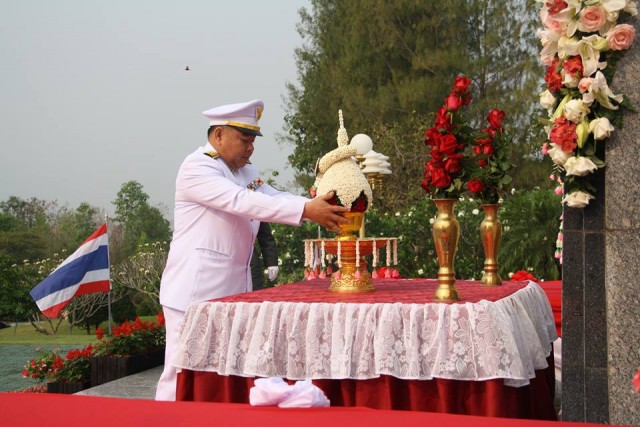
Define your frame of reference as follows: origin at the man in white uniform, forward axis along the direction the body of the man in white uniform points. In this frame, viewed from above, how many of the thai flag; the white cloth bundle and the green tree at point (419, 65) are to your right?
1

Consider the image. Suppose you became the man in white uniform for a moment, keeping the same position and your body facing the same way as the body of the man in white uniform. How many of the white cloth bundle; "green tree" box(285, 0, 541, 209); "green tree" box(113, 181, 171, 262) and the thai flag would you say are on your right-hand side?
1

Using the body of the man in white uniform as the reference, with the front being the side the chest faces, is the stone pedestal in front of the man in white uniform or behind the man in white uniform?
in front

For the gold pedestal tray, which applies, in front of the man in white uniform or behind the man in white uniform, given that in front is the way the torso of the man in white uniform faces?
in front

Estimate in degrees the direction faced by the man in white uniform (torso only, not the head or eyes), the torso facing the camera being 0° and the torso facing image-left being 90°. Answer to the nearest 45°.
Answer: approximately 270°

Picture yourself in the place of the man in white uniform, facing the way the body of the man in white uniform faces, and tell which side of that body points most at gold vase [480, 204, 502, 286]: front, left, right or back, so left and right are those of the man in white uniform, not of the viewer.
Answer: front

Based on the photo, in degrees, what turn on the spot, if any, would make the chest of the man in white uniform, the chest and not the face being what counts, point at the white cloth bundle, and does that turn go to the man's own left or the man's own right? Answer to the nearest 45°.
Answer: approximately 90° to the man's own right

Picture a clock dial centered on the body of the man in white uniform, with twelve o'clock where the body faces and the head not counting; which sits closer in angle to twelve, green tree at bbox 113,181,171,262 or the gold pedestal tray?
the gold pedestal tray

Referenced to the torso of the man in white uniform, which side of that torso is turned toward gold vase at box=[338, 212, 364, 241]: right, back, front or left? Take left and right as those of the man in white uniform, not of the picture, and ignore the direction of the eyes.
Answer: front

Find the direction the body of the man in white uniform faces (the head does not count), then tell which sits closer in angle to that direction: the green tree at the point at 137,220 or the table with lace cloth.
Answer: the table with lace cloth

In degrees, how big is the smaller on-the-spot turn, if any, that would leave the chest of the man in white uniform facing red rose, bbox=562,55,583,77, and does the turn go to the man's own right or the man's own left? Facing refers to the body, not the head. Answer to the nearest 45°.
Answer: approximately 45° to the man's own right
